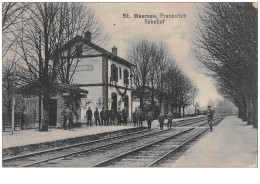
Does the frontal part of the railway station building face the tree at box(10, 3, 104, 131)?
no

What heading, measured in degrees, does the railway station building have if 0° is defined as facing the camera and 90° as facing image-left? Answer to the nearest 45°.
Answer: approximately 315°

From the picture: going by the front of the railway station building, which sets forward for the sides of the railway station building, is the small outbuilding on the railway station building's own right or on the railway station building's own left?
on the railway station building's own right

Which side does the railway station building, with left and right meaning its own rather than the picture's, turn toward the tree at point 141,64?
left
